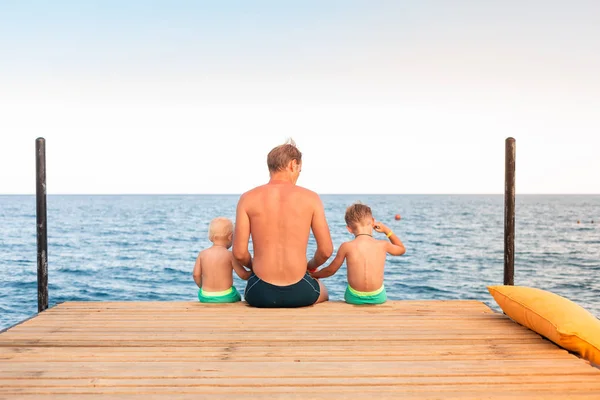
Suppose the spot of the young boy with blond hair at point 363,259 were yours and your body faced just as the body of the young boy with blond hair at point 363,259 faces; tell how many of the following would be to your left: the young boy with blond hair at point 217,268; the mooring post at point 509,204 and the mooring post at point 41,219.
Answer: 2

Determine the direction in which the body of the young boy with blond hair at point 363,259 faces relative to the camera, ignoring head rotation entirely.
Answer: away from the camera

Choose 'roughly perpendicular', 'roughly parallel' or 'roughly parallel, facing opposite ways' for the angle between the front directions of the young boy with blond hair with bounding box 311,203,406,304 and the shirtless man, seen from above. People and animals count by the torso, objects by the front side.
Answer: roughly parallel

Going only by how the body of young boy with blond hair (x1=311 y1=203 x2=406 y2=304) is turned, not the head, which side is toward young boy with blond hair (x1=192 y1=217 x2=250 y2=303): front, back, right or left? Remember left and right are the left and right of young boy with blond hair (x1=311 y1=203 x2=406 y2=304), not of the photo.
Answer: left

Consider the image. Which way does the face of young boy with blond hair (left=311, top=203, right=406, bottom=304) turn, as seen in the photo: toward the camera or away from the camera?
away from the camera

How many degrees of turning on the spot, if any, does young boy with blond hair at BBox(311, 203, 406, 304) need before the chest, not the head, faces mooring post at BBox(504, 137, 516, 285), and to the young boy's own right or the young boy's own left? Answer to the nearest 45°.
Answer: approximately 45° to the young boy's own right

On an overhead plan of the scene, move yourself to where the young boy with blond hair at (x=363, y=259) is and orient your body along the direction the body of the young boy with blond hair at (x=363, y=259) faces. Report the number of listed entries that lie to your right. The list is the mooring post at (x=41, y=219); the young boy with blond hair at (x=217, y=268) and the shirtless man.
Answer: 0

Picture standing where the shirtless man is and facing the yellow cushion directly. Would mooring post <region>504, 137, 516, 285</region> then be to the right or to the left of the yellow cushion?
left

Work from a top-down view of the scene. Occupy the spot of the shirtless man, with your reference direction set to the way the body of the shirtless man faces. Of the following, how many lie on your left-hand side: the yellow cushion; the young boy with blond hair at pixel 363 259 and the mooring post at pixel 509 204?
0

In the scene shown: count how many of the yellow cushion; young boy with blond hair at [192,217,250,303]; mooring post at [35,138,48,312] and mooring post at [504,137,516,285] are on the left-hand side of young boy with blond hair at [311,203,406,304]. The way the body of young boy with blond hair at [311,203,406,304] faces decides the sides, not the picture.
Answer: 2

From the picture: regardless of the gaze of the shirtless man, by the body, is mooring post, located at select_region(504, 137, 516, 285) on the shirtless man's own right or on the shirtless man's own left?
on the shirtless man's own right

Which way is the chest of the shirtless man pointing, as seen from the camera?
away from the camera

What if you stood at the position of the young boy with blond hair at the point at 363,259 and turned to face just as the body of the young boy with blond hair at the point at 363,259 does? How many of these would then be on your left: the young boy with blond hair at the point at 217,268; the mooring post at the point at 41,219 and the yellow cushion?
2

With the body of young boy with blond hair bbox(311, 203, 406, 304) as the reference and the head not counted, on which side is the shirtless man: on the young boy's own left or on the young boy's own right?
on the young boy's own left

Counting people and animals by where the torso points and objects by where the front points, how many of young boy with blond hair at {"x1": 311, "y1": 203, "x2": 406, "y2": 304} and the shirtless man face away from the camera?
2
